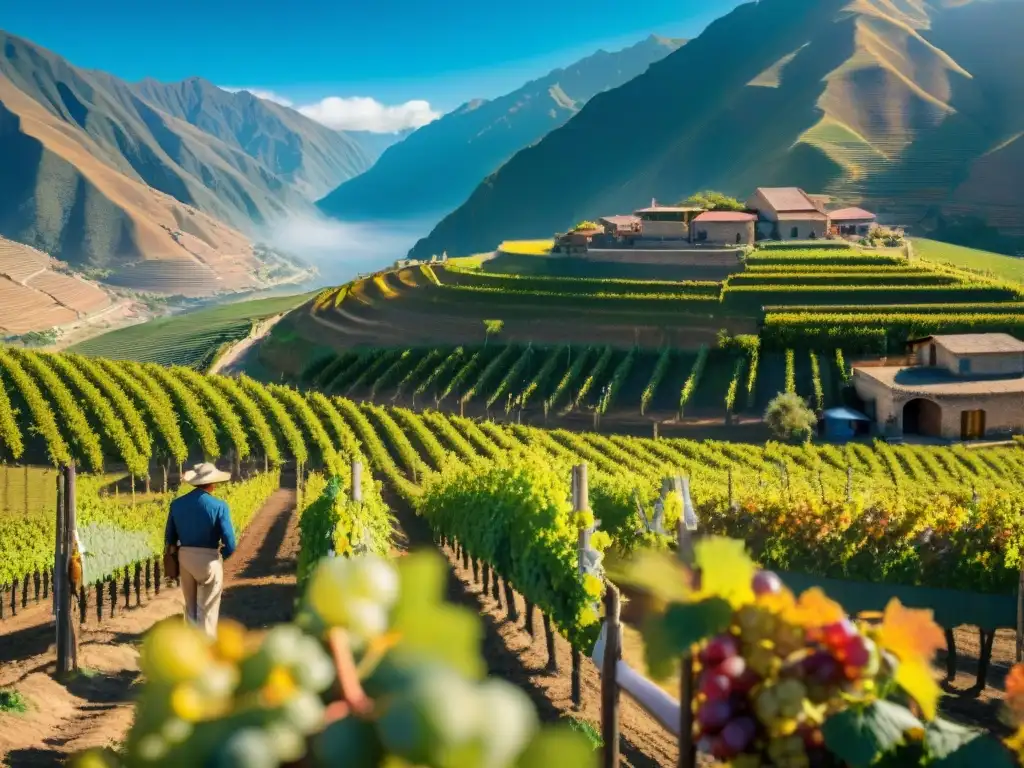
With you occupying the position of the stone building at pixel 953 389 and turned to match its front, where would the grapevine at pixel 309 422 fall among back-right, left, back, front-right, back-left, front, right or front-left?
front-right

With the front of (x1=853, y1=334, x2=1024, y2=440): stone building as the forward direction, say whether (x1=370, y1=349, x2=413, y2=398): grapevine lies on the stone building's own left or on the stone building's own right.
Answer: on the stone building's own right

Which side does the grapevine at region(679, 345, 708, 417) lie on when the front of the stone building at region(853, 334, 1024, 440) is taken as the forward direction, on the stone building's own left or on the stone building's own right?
on the stone building's own right

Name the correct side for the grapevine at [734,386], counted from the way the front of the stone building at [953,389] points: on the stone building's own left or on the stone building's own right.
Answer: on the stone building's own right

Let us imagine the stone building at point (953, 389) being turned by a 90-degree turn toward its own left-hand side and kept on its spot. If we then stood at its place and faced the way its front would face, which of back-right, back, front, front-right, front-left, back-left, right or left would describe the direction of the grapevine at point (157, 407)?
back-right

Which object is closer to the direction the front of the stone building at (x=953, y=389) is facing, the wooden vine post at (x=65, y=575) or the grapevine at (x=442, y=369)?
the wooden vine post

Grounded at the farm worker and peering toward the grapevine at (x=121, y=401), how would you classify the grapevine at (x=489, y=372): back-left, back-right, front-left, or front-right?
front-right

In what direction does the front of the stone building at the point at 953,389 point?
toward the camera

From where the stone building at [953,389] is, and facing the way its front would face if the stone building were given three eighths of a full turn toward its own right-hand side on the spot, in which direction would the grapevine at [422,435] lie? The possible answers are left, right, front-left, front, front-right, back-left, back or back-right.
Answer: left

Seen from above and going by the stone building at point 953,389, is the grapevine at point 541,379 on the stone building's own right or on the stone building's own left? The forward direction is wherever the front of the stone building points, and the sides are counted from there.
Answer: on the stone building's own right

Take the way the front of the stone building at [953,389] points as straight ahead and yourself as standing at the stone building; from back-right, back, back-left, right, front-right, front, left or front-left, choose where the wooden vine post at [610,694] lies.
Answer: front

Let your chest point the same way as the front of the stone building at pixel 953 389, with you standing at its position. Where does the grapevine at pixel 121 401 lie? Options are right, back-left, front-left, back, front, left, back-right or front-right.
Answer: front-right
